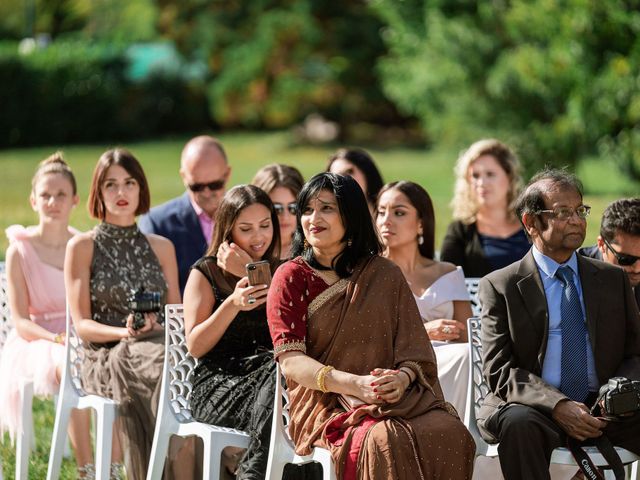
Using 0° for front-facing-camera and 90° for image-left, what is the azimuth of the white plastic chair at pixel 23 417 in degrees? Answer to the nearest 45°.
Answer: approximately 315°

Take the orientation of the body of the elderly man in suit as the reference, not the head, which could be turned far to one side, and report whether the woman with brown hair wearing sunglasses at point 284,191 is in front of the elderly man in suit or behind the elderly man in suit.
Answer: behind

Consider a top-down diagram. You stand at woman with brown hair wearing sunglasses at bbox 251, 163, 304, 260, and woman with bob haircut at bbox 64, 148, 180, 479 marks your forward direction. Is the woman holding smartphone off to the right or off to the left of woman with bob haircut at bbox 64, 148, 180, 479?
left

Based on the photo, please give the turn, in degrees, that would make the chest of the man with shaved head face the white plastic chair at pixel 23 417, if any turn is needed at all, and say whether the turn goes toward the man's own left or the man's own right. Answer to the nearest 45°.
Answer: approximately 90° to the man's own right

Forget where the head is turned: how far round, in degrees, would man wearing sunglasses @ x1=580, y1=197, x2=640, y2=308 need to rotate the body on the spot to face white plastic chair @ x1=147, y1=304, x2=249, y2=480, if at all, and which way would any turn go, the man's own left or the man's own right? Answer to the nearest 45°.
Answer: approximately 135° to the man's own right
